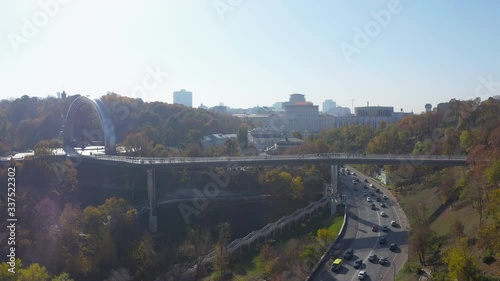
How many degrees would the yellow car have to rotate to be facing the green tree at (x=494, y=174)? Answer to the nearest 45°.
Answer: approximately 135° to its left

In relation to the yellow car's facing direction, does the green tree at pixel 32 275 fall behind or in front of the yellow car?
in front

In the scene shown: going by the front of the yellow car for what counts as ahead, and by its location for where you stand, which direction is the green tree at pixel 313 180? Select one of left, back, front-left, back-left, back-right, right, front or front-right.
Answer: back-right

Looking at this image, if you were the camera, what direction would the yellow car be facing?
facing the viewer and to the left of the viewer

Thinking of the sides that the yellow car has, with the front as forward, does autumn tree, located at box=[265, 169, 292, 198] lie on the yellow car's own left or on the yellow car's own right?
on the yellow car's own right

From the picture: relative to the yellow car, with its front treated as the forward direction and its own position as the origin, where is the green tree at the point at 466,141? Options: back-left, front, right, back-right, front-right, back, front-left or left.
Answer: back

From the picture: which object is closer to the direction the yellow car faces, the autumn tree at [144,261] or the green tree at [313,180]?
the autumn tree

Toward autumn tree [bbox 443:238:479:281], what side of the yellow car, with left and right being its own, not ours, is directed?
left

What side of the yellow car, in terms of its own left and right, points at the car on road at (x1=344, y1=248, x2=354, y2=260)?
back

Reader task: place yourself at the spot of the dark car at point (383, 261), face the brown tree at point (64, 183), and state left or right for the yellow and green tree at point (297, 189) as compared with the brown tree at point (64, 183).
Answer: right

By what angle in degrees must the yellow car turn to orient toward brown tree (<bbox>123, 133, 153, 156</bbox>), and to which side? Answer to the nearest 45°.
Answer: approximately 90° to its right
